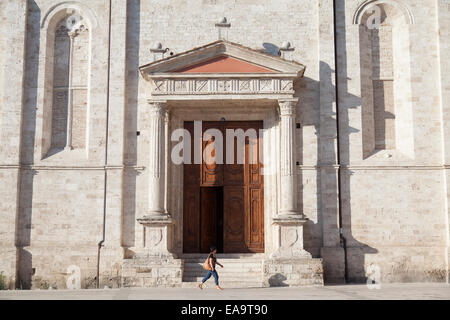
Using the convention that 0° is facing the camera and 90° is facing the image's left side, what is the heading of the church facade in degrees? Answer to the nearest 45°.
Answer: approximately 0°

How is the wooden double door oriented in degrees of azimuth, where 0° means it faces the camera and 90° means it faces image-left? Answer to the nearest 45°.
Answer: approximately 0°
